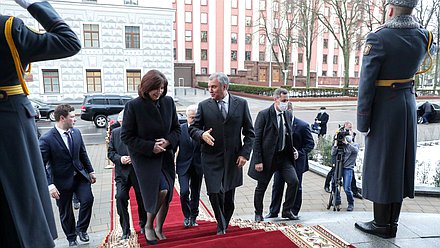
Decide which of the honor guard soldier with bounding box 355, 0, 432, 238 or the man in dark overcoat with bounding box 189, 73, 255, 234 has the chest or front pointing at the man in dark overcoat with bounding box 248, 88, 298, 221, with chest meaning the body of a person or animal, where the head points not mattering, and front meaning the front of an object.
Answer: the honor guard soldier

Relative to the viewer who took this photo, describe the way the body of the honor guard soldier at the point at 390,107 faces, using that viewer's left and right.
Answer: facing away from the viewer and to the left of the viewer

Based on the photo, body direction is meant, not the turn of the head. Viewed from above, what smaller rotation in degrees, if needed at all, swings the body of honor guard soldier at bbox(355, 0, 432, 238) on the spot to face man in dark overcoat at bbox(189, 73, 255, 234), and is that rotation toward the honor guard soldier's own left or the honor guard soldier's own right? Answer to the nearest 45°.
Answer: approximately 45° to the honor guard soldier's own left

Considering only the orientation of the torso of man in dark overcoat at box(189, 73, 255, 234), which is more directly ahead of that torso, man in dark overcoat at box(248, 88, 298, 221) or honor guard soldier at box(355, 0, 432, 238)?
the honor guard soldier

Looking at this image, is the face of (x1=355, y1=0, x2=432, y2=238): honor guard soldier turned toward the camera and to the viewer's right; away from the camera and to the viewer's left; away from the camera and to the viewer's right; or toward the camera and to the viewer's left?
away from the camera and to the viewer's left

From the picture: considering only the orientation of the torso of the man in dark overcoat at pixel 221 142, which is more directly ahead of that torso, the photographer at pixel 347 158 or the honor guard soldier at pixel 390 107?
the honor guard soldier

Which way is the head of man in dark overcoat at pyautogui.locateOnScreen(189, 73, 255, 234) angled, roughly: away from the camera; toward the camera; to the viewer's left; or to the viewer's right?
to the viewer's left

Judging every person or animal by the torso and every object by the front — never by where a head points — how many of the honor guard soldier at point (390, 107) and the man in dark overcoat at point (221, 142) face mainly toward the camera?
1

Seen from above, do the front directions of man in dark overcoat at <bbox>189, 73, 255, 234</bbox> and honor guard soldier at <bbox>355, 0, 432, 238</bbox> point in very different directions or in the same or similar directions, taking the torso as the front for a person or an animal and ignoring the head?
very different directions

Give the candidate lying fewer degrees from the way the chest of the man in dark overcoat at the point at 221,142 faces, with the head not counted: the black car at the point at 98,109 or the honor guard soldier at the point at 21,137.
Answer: the honor guard soldier
